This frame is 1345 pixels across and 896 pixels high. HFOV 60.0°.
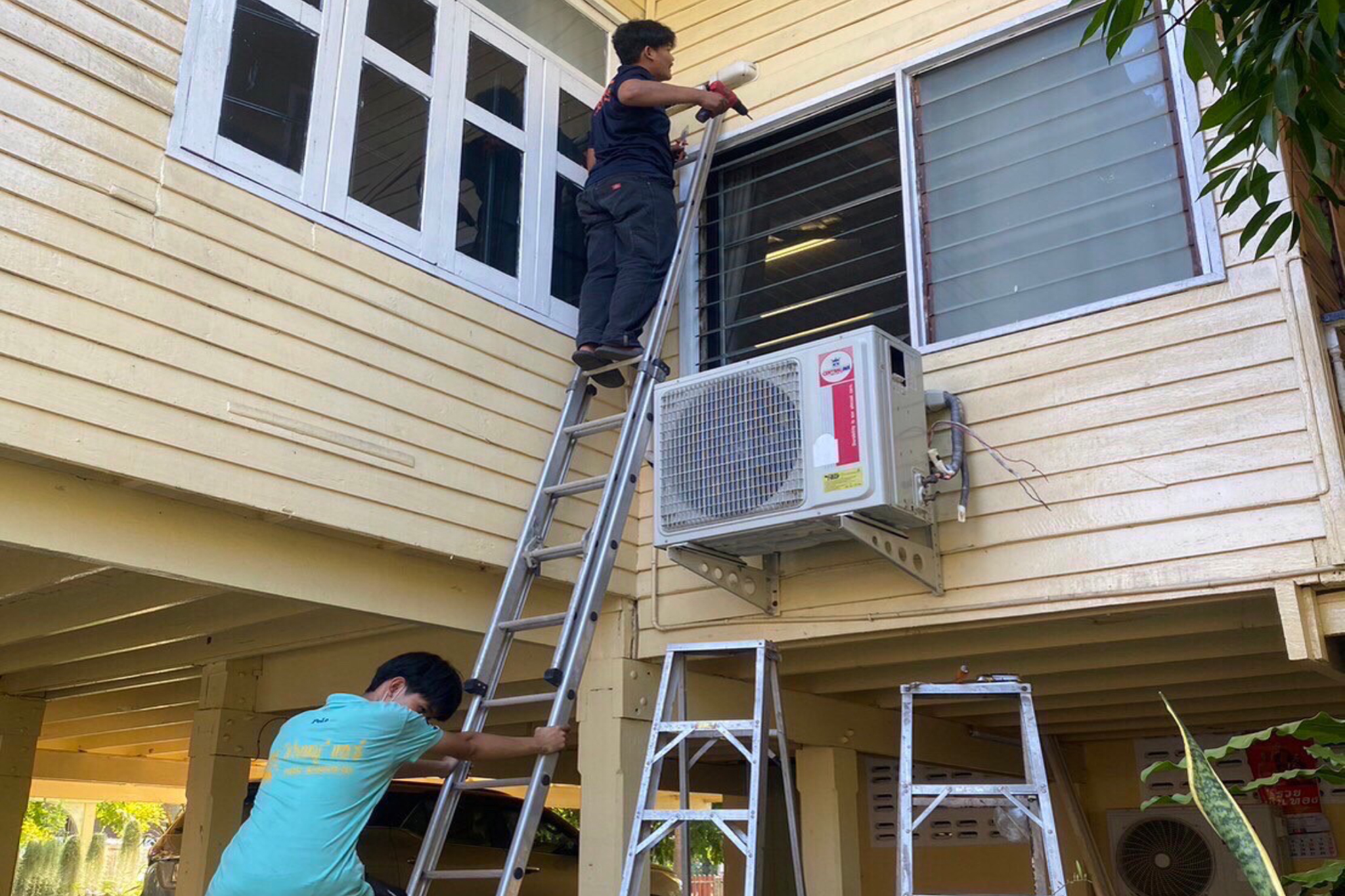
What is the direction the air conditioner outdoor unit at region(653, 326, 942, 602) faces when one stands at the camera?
facing the viewer and to the left of the viewer

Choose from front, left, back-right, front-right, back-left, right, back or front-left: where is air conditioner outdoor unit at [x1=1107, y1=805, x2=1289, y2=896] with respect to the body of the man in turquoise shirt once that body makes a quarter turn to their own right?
left

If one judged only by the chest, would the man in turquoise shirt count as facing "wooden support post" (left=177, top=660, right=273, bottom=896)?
no

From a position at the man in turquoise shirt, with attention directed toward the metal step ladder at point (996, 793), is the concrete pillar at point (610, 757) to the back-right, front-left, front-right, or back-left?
front-left

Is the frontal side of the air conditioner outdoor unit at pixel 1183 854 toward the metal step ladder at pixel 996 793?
yes

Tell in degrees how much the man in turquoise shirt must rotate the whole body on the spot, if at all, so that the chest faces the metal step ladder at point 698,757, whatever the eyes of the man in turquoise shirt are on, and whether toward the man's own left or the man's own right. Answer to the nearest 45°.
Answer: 0° — they already face it

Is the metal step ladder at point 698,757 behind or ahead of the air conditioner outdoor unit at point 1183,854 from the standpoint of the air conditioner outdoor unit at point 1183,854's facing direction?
ahead

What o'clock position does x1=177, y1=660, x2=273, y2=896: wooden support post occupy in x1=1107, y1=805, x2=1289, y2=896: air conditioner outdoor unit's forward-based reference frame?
The wooden support post is roughly at 2 o'clock from the air conditioner outdoor unit.

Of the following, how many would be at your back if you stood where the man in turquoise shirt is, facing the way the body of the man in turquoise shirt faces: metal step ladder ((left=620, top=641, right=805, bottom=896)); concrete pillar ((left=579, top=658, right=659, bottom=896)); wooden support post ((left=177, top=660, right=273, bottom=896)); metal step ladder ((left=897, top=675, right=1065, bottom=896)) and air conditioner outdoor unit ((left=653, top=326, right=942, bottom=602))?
0

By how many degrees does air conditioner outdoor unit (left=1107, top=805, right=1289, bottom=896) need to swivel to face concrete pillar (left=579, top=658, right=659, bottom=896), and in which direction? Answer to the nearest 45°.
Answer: approximately 45° to its right

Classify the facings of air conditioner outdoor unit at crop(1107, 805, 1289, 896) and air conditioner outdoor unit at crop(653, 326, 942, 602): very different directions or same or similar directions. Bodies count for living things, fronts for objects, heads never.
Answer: same or similar directions

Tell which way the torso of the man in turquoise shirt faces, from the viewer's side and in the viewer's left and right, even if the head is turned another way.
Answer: facing away from the viewer and to the right of the viewer

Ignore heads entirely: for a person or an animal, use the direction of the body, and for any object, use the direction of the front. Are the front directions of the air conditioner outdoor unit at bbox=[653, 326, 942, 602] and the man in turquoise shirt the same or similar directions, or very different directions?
very different directions

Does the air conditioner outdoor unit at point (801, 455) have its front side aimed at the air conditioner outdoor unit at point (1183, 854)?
no

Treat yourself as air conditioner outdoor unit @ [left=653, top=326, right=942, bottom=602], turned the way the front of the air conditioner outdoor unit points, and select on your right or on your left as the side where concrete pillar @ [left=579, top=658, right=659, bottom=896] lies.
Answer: on your right

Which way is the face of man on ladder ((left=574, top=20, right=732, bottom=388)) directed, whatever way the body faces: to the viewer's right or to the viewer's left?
to the viewer's right

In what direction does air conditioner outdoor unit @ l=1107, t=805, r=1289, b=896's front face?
toward the camera

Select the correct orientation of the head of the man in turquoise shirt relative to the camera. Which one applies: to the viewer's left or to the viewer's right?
to the viewer's right
